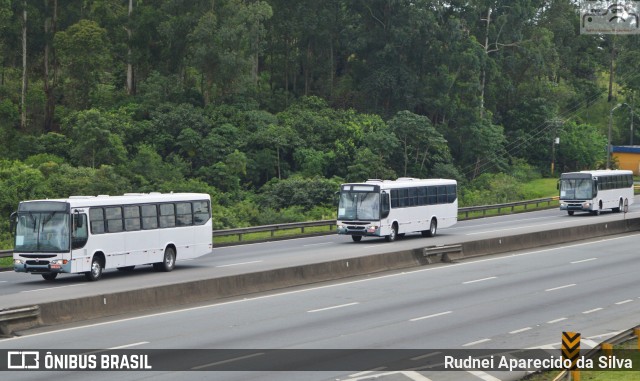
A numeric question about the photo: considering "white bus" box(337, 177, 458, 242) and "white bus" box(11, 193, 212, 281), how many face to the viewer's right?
0

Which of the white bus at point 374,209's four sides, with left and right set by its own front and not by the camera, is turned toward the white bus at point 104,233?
front

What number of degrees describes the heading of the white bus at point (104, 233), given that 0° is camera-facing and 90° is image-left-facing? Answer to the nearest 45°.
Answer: approximately 45°

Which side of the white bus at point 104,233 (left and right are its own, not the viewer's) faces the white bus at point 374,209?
back

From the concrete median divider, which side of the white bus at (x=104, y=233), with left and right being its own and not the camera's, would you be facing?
left
